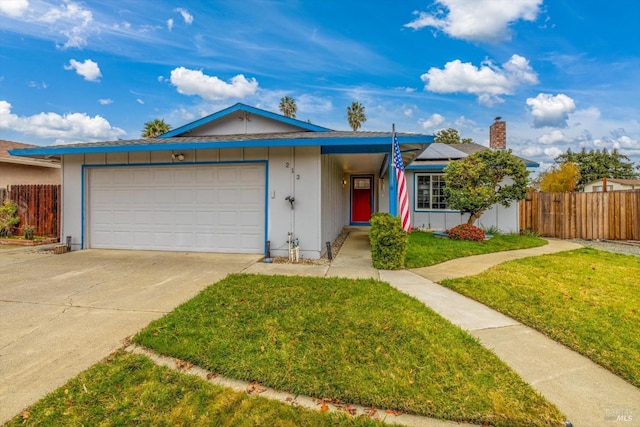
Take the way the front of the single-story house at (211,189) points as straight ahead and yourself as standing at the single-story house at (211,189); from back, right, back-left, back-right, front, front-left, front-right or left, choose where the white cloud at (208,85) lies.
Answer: back

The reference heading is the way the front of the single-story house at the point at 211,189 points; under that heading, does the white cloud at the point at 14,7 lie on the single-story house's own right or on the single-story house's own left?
on the single-story house's own right

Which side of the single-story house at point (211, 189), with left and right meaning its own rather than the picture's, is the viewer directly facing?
front

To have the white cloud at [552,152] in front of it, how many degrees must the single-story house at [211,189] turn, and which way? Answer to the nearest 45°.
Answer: approximately 135° to its left

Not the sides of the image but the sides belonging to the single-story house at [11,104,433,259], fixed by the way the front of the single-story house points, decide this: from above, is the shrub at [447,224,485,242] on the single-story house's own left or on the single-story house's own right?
on the single-story house's own left

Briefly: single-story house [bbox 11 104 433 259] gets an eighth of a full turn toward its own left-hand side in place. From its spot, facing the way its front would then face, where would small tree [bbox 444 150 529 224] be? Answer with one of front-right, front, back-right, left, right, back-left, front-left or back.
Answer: front-left

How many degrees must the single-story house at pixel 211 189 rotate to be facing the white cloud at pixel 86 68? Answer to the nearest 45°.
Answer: approximately 135° to its right

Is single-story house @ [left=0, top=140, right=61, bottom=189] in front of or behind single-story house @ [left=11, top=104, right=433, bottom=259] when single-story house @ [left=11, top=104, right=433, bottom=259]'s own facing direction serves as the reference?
behind

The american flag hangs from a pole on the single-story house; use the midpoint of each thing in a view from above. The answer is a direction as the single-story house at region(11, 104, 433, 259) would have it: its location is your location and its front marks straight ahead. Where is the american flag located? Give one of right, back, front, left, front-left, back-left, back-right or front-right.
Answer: front-left

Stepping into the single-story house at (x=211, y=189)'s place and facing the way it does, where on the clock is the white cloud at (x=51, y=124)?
The white cloud is roughly at 5 o'clock from the single-story house.
